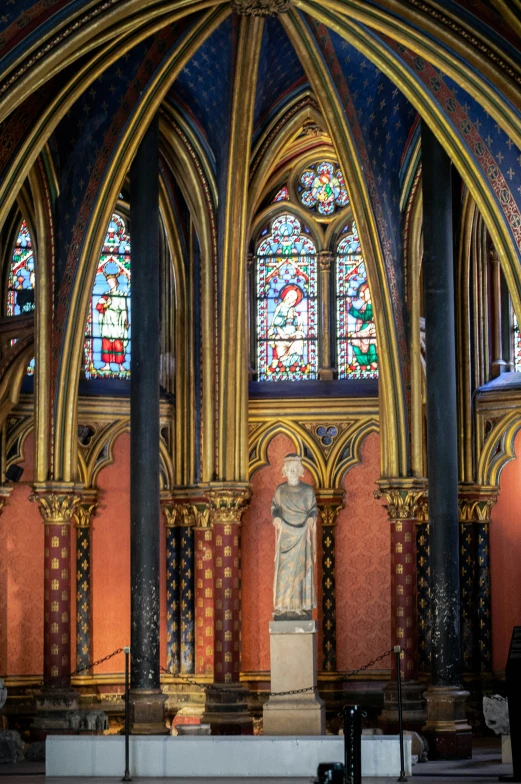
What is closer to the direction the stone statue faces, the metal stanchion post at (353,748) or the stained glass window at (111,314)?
the metal stanchion post

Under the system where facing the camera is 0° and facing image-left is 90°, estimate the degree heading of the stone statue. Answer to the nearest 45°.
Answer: approximately 0°

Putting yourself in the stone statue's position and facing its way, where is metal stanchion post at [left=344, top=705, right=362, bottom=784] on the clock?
The metal stanchion post is roughly at 12 o'clock from the stone statue.

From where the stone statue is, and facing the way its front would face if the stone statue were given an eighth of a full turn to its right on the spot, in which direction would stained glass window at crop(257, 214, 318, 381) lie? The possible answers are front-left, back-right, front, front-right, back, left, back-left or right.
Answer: back-right

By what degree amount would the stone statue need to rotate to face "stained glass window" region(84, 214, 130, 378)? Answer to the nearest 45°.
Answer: approximately 135° to its right

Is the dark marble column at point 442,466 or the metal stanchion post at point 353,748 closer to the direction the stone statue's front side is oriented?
the metal stanchion post

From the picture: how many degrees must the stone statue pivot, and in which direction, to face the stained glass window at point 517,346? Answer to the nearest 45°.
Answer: approximately 135° to its left

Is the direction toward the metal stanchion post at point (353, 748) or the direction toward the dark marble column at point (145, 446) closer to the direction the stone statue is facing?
the metal stanchion post
